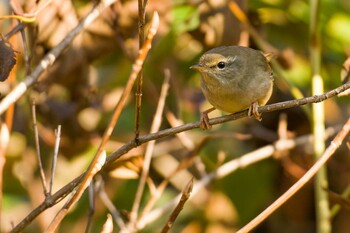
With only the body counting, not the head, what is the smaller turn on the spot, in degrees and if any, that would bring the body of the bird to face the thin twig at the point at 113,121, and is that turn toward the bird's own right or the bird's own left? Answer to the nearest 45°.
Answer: approximately 45° to the bird's own right

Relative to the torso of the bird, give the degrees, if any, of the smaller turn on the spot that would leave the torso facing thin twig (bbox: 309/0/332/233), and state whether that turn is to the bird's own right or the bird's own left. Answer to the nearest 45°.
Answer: approximately 180°

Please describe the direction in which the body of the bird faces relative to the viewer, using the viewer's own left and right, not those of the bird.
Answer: facing the viewer and to the left of the viewer

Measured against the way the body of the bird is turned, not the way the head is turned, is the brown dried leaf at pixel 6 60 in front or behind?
in front
